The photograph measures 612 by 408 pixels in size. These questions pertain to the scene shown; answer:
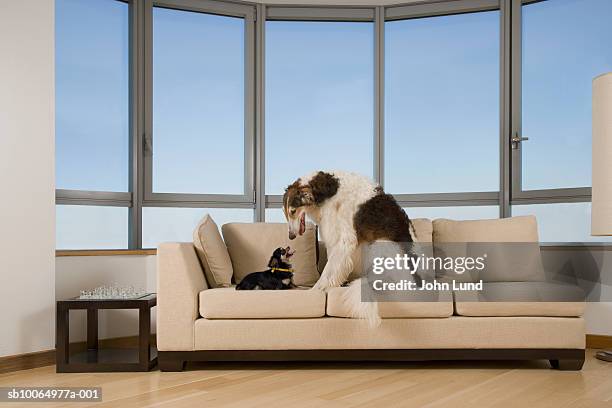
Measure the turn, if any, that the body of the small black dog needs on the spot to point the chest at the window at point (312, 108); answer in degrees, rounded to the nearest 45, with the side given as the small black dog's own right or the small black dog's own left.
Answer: approximately 90° to the small black dog's own left

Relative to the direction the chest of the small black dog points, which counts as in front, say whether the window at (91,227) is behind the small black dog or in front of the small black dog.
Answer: behind

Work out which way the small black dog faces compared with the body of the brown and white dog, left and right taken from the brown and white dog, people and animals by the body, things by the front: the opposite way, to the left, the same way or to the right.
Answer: the opposite way

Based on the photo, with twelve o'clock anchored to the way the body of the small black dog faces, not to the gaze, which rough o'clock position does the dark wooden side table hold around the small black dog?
The dark wooden side table is roughly at 6 o'clock from the small black dog.

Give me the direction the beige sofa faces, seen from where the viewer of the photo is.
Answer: facing the viewer

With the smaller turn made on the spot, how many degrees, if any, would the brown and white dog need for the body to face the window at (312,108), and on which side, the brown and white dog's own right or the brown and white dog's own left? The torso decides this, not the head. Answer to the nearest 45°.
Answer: approximately 90° to the brown and white dog's own right

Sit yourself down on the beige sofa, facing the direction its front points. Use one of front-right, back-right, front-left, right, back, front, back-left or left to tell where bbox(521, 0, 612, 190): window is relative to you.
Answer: back-left

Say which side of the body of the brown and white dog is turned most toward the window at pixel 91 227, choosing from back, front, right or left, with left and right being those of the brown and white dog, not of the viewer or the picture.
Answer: front

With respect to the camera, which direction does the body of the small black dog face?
to the viewer's right

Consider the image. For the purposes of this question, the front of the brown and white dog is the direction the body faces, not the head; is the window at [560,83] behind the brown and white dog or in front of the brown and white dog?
behind

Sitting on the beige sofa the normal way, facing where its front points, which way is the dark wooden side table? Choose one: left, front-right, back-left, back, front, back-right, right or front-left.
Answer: right

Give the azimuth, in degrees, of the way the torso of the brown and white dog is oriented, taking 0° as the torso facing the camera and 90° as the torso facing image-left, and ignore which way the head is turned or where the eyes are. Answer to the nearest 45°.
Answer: approximately 90°

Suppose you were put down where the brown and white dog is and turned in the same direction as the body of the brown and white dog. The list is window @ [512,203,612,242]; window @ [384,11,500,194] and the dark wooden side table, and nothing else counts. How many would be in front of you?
1

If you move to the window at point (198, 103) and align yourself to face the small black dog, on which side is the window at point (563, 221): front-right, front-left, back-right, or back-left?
front-left

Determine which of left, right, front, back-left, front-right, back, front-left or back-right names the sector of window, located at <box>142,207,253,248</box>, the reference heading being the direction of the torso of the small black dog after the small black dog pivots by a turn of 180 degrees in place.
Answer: front-right

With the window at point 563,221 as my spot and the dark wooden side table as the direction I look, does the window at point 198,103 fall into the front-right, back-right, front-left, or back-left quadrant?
front-right
